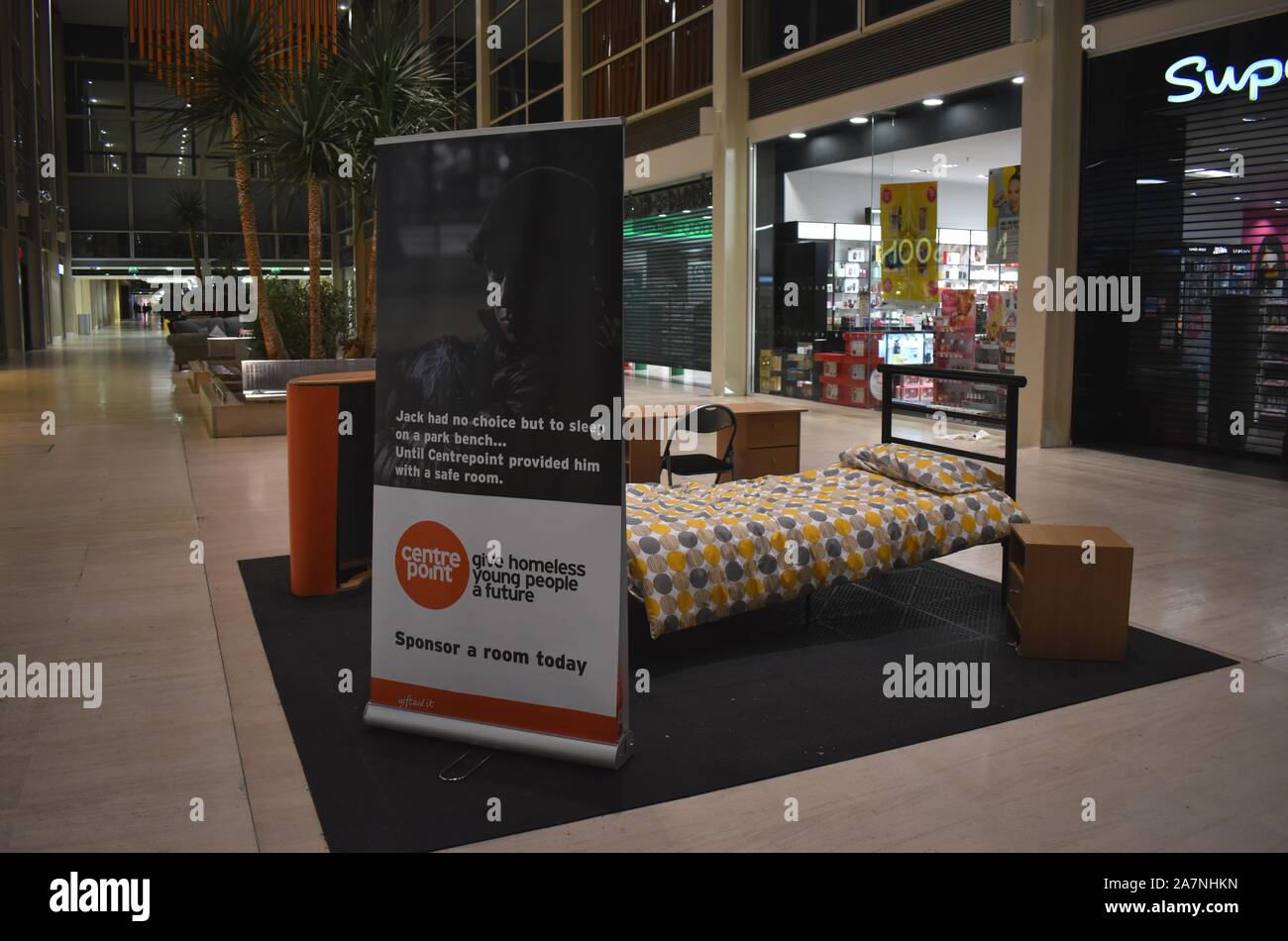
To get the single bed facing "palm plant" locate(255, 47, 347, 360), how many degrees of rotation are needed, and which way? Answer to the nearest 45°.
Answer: approximately 90° to its right

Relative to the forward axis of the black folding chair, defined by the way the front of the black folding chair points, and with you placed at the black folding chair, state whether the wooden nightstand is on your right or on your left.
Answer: on your left

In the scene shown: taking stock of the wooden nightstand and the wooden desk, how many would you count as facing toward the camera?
1

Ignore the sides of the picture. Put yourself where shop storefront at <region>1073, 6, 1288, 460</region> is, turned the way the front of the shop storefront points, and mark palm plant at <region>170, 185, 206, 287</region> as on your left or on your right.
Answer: on your right

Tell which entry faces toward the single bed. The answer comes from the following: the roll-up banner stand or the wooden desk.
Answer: the wooden desk

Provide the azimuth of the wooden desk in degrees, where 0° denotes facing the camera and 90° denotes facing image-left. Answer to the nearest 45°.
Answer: approximately 0°

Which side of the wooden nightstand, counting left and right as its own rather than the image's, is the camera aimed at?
left

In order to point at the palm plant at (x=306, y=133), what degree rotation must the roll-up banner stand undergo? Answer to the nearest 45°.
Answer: approximately 135° to its right

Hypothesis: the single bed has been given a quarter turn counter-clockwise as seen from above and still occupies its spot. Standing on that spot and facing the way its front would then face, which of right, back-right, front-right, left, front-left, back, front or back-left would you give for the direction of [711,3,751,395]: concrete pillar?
back-left

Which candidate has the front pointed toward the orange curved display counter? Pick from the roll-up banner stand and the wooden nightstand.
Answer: the wooden nightstand

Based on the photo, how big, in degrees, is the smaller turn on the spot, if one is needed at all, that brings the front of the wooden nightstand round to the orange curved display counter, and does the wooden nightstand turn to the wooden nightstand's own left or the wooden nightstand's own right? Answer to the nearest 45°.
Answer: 0° — it already faces it

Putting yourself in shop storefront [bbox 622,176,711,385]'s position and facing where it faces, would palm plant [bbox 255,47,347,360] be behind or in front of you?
in front

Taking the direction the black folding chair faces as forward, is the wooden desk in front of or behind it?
behind
